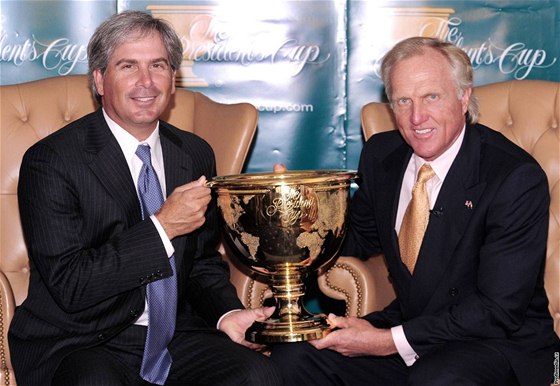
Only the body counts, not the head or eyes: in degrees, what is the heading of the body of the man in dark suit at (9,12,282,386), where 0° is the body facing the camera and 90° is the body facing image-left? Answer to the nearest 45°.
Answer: approximately 315°
